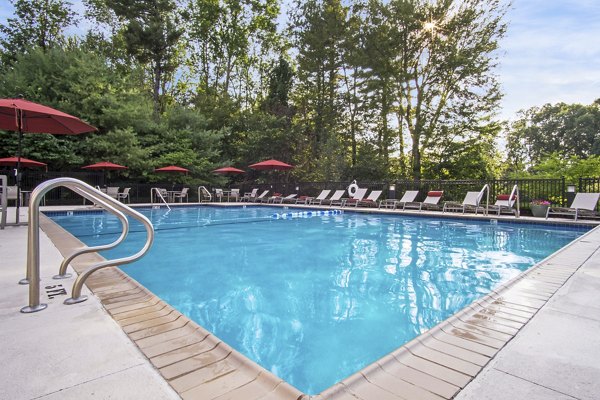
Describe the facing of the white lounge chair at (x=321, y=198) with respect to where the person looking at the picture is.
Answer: facing the viewer and to the left of the viewer

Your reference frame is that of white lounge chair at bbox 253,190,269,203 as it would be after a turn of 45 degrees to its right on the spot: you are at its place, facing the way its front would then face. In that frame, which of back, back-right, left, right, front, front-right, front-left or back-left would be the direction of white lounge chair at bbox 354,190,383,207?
back-left

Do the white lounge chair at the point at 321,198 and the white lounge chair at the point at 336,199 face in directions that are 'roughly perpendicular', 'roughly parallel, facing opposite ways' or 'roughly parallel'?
roughly parallel

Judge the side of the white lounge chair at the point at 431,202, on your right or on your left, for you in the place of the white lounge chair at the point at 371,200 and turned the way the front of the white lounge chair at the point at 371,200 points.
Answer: on your left

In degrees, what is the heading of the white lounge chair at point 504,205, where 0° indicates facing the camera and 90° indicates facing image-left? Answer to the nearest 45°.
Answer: approximately 45°

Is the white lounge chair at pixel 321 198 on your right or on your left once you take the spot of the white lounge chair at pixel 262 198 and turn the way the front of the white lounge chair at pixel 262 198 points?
on your left

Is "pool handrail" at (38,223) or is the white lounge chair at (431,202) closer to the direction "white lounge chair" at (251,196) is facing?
the pool handrail

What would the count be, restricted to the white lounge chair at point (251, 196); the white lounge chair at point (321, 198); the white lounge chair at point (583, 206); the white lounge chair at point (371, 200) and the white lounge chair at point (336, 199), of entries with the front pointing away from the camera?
0

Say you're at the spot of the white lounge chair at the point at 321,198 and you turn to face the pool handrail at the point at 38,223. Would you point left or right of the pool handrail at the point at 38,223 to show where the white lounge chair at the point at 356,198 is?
left

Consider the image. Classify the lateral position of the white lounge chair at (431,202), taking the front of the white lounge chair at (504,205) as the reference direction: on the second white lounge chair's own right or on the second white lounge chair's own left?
on the second white lounge chair's own right

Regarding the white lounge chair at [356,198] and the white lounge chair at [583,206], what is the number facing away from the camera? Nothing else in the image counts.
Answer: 0

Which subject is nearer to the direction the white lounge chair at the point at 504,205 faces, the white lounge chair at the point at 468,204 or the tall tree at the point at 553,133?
the white lounge chair

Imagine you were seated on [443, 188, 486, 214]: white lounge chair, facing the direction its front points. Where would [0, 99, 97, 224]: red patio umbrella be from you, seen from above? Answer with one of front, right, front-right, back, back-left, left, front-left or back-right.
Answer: front

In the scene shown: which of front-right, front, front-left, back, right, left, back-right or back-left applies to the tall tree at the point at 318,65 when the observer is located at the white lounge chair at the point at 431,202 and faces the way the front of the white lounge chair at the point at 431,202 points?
right

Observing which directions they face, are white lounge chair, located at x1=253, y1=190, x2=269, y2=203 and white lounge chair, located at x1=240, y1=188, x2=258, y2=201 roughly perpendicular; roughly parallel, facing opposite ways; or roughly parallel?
roughly parallel
